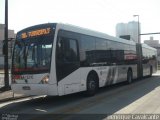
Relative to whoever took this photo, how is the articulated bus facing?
facing the viewer and to the left of the viewer
